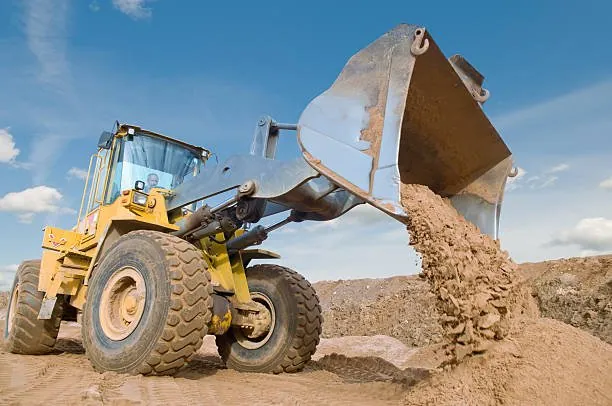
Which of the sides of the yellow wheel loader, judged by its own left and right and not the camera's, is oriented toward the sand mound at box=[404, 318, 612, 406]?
front

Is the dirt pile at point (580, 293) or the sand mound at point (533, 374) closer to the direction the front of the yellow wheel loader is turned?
the sand mound

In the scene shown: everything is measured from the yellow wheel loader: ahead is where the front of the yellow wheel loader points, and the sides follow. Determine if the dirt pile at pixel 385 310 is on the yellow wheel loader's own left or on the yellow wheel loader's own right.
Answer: on the yellow wheel loader's own left

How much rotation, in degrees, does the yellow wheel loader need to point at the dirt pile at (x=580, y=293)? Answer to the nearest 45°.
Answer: approximately 90° to its left

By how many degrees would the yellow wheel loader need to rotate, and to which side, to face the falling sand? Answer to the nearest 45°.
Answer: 0° — it already faces it

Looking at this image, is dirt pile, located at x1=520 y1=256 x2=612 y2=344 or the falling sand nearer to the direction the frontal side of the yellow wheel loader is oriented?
the falling sand
